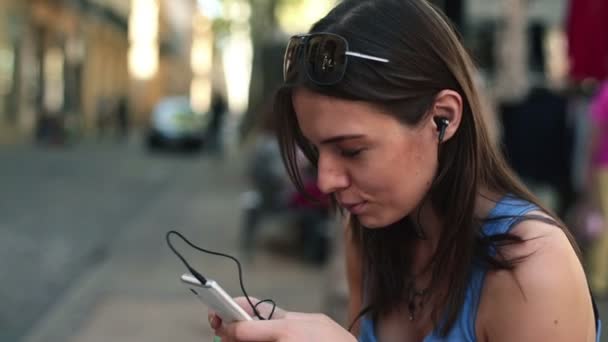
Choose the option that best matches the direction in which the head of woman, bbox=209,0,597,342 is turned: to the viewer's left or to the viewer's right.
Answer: to the viewer's left

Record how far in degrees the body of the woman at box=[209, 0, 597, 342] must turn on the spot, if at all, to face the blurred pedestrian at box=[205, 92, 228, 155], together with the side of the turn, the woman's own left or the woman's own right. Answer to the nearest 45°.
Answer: approximately 135° to the woman's own right

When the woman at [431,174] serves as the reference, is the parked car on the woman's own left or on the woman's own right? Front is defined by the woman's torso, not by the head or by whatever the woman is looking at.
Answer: on the woman's own right

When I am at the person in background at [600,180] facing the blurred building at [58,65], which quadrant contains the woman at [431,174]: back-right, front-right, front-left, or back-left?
back-left

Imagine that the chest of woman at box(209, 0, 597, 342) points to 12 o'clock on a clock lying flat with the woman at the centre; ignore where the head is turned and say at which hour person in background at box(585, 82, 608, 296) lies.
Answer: The person in background is roughly at 5 o'clock from the woman.

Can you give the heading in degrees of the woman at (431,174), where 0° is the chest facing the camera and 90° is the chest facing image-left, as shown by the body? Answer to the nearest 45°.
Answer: approximately 45°

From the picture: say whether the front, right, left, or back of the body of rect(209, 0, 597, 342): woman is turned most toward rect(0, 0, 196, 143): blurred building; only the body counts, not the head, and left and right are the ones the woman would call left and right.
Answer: right
